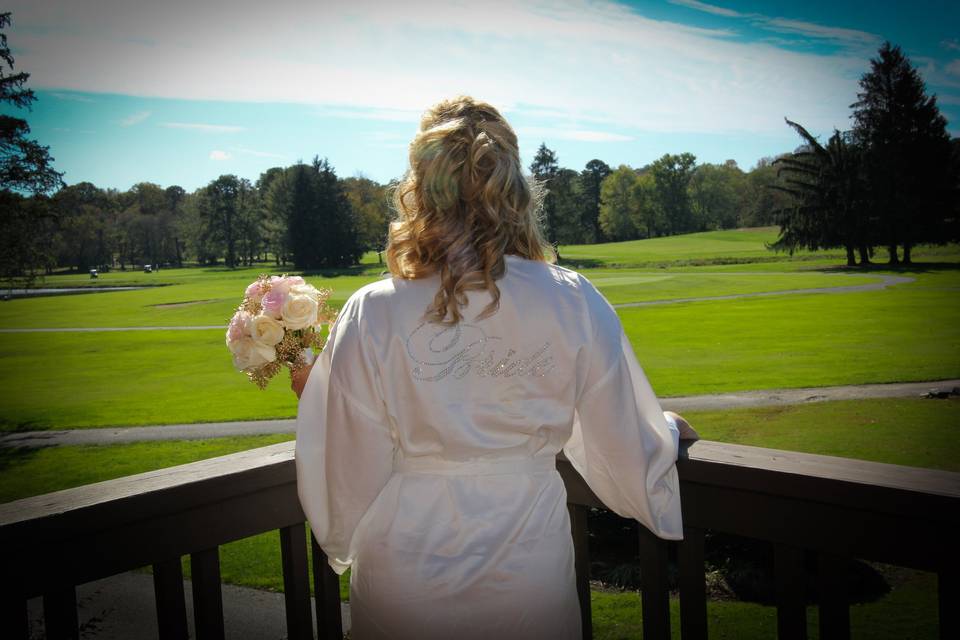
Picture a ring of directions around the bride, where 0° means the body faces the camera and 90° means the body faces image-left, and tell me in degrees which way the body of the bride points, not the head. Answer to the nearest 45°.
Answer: approximately 180°

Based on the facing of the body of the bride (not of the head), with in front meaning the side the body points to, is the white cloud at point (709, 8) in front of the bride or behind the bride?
in front

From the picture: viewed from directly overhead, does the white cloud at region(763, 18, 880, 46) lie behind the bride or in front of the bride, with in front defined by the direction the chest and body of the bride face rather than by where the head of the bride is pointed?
in front

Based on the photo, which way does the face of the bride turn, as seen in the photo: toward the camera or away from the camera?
away from the camera

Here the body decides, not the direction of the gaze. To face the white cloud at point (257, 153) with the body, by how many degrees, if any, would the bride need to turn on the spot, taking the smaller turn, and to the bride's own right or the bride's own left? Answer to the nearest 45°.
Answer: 0° — they already face it

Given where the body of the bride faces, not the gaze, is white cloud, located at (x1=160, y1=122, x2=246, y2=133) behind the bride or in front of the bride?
in front

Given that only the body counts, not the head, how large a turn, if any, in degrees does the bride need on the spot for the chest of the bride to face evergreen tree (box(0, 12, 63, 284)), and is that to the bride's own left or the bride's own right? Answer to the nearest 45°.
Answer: approximately 45° to the bride's own left

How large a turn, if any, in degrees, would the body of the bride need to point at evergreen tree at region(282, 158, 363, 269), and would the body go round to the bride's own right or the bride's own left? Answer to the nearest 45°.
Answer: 0° — they already face it

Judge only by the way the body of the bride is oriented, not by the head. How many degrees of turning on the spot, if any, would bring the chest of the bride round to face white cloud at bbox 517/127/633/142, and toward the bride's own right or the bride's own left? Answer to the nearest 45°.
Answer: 0° — they already face it
